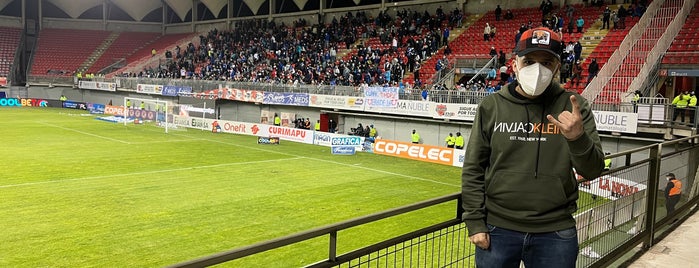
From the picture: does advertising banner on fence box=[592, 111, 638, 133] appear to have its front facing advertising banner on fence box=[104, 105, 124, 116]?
no

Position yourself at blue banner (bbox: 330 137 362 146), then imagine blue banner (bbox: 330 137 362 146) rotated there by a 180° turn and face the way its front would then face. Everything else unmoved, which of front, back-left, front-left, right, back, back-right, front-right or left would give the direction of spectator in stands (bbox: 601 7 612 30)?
right

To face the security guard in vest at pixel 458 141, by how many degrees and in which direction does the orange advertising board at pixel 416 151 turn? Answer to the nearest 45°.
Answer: approximately 135° to its left

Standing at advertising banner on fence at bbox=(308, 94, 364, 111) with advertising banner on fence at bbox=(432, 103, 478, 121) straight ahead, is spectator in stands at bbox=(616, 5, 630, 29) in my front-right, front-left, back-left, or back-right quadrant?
front-left

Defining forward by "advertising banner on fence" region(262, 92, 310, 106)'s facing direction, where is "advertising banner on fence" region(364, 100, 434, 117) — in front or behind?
in front

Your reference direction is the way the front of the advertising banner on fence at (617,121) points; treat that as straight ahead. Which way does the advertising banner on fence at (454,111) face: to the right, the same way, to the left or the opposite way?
the same way

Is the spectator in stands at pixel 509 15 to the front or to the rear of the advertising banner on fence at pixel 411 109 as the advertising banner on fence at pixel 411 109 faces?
to the rear

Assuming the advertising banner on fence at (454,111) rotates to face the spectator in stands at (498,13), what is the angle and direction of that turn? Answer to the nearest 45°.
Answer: approximately 180°

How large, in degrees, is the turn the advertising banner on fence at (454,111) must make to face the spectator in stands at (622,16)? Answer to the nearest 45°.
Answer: approximately 135° to its left

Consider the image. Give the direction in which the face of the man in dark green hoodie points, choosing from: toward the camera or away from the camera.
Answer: toward the camera

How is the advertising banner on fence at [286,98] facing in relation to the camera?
toward the camera

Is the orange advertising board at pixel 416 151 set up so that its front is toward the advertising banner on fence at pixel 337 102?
no

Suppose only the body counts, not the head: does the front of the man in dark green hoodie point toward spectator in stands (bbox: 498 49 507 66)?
no

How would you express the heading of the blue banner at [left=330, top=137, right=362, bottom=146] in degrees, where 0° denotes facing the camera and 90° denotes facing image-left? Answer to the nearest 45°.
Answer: approximately 0°

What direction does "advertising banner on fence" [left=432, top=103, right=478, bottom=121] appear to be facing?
toward the camera

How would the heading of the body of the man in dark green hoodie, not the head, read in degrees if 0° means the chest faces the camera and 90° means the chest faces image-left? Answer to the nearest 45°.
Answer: approximately 0°
